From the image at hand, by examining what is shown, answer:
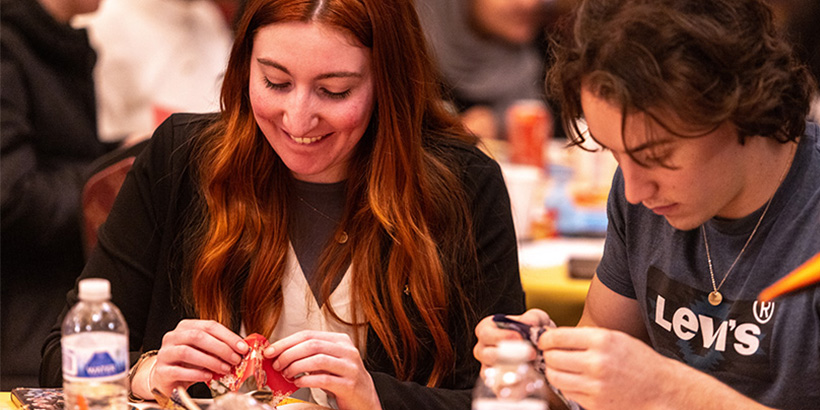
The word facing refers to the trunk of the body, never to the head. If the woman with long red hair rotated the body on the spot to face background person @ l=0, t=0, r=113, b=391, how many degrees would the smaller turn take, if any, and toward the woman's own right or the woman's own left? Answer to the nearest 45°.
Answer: approximately 135° to the woman's own right

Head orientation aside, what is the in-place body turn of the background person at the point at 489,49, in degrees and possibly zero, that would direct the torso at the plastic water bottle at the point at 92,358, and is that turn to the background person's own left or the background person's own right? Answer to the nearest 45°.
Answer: approximately 45° to the background person's own right

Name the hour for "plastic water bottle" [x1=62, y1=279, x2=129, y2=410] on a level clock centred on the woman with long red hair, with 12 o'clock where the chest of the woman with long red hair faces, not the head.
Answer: The plastic water bottle is roughly at 1 o'clock from the woman with long red hair.
